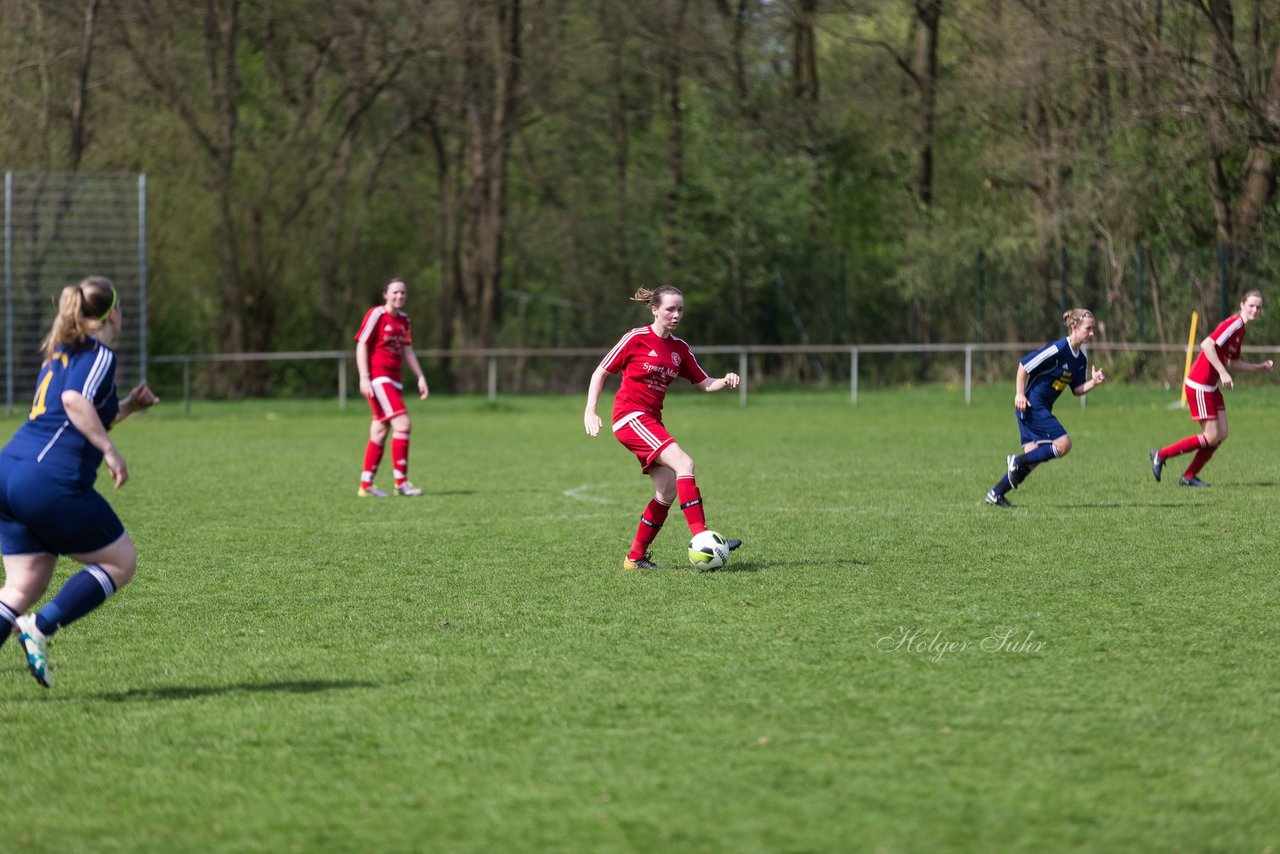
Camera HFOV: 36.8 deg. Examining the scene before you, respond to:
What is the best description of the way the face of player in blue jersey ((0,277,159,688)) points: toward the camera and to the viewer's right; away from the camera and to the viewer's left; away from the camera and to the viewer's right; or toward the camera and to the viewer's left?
away from the camera and to the viewer's right

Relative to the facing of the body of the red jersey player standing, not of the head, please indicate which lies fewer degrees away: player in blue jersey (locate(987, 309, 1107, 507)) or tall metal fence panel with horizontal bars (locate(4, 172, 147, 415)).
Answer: the player in blue jersey

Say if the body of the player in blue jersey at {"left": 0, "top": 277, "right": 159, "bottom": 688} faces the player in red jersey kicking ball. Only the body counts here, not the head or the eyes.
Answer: yes

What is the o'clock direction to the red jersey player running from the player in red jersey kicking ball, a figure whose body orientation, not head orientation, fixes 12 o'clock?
The red jersey player running is roughly at 9 o'clock from the player in red jersey kicking ball.

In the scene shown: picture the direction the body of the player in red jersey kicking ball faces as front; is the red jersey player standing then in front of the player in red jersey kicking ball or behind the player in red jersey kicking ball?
behind

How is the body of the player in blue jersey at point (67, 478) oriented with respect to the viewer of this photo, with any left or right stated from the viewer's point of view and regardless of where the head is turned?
facing away from the viewer and to the right of the viewer
